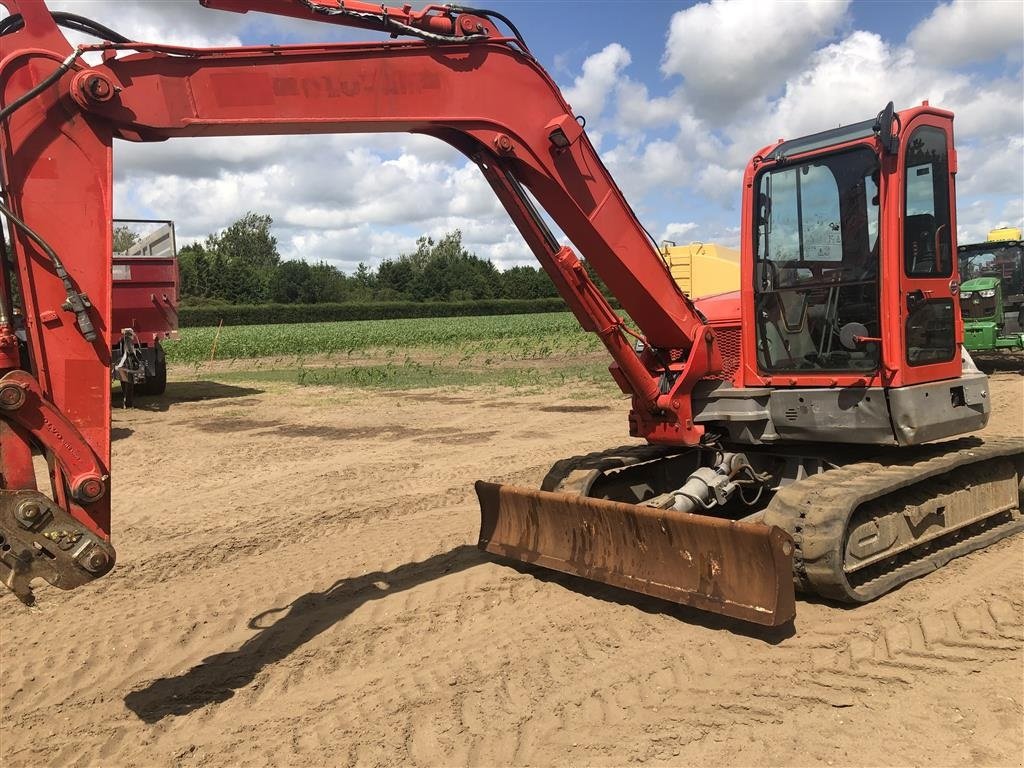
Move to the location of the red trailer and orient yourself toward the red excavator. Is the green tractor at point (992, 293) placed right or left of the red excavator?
left

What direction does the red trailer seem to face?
toward the camera

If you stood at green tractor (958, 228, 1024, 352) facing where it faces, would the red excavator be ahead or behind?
ahead

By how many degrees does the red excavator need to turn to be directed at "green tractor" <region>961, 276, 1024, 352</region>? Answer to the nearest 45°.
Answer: approximately 180°

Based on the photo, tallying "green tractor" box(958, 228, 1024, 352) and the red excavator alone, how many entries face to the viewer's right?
0

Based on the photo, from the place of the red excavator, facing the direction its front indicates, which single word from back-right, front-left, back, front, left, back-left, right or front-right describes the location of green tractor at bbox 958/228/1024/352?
back

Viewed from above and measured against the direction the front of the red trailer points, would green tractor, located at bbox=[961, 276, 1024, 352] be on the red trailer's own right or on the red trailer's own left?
on the red trailer's own left

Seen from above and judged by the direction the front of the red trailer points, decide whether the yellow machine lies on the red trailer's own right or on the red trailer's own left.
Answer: on the red trailer's own left

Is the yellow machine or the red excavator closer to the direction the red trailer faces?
the red excavator

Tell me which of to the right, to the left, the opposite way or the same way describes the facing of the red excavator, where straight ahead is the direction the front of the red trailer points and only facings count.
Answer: to the right

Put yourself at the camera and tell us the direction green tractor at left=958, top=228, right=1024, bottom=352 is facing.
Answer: facing the viewer and to the left of the viewer

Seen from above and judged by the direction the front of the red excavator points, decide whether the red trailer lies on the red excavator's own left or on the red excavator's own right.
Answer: on the red excavator's own right
